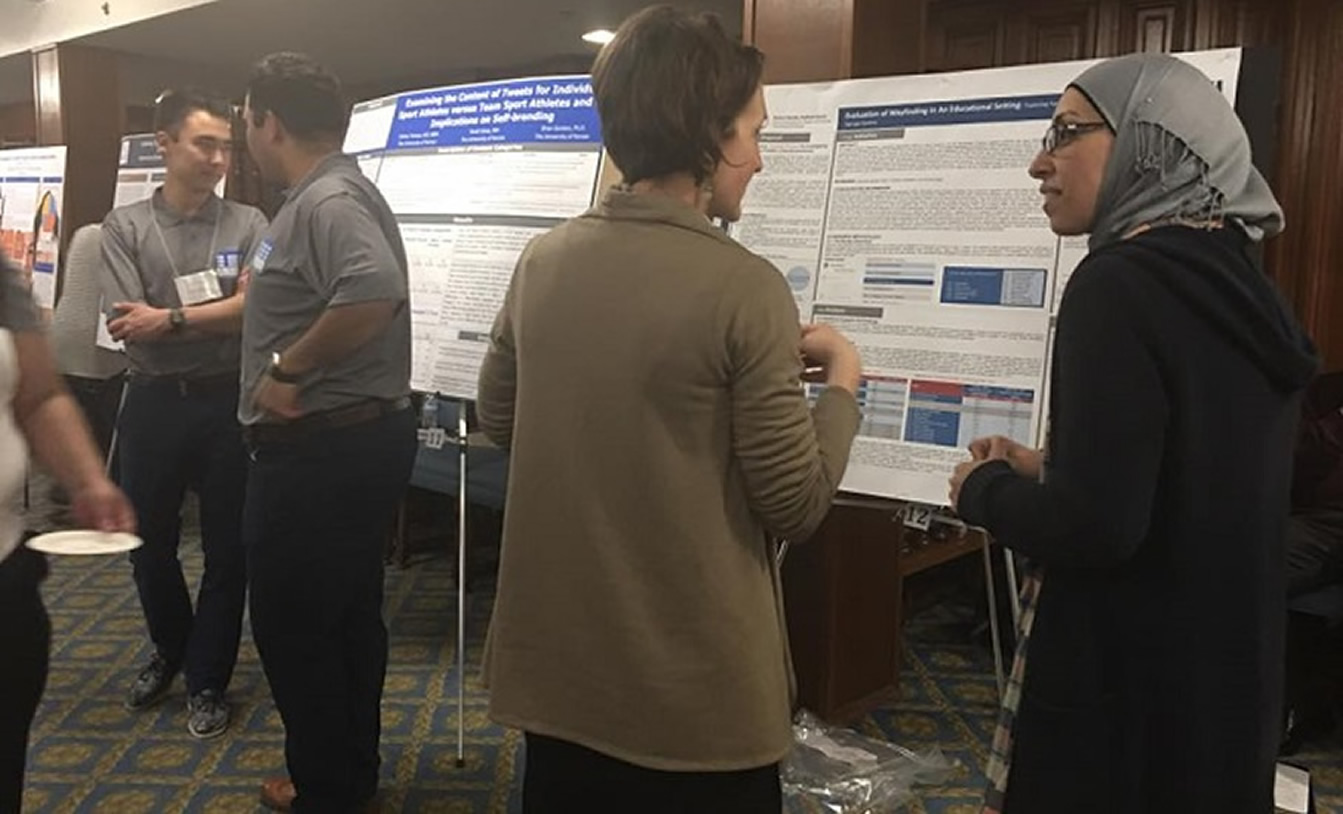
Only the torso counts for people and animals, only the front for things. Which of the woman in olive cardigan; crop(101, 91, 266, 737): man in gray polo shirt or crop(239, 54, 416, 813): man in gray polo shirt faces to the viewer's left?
crop(239, 54, 416, 813): man in gray polo shirt

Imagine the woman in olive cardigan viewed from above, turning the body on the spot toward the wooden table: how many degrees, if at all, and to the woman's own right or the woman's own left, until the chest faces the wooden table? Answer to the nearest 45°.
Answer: approximately 45° to the woman's own left

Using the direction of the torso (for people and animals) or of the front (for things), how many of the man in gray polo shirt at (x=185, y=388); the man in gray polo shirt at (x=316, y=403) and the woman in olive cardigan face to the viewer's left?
1

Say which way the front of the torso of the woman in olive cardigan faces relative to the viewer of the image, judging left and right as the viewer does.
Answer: facing away from the viewer and to the right of the viewer

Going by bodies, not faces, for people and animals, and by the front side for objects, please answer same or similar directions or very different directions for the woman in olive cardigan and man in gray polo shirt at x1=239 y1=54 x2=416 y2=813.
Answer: very different directions

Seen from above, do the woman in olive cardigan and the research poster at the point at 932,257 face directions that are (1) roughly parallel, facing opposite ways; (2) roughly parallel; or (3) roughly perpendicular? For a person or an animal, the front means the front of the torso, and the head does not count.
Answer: roughly parallel, facing opposite ways

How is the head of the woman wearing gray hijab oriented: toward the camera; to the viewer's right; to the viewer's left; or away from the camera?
to the viewer's left

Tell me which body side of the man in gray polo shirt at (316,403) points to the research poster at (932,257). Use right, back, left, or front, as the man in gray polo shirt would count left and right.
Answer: back

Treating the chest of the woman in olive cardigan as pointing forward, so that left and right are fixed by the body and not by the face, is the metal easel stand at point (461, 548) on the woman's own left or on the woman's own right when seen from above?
on the woman's own left

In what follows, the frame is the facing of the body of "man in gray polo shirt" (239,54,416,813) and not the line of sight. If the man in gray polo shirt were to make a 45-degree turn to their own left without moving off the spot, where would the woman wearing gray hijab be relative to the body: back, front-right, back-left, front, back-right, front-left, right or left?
left

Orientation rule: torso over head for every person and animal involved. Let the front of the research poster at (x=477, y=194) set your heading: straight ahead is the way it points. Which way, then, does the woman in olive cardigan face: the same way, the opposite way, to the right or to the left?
the opposite way

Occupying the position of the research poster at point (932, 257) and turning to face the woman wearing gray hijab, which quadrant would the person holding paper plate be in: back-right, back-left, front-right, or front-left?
front-right

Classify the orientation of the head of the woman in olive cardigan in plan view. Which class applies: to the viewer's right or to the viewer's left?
to the viewer's right

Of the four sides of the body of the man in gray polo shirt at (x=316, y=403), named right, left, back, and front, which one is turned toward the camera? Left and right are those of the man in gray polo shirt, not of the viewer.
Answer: left

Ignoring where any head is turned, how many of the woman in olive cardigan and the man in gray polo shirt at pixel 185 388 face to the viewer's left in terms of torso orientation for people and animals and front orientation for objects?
0

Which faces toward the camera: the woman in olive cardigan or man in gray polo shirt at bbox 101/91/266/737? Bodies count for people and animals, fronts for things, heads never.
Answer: the man in gray polo shirt

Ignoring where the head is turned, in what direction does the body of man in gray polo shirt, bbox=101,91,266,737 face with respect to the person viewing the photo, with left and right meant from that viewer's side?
facing the viewer
